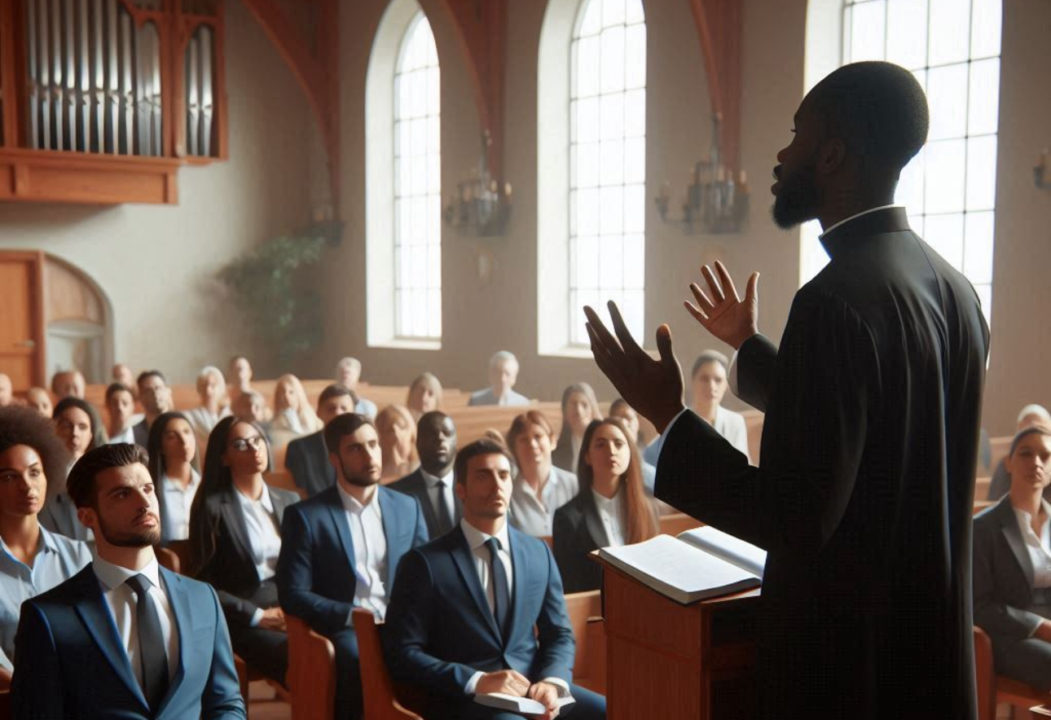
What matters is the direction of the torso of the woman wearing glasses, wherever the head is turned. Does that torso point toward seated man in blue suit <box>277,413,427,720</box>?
yes

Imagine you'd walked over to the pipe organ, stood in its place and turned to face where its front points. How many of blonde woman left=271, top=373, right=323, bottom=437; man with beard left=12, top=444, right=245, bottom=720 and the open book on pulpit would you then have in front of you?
3

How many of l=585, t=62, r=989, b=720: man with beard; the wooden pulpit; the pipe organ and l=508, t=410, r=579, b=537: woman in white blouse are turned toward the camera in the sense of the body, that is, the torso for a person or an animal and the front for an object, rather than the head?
2

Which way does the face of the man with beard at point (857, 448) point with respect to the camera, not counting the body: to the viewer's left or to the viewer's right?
to the viewer's left

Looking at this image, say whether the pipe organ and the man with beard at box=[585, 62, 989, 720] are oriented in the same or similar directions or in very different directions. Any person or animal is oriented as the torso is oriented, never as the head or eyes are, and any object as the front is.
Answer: very different directions

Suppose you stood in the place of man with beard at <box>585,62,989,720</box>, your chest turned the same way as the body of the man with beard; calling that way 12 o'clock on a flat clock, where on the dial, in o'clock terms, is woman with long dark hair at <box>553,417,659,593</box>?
The woman with long dark hair is roughly at 1 o'clock from the man with beard.

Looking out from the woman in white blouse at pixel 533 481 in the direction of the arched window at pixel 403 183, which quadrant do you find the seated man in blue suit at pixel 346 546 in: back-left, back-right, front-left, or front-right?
back-left

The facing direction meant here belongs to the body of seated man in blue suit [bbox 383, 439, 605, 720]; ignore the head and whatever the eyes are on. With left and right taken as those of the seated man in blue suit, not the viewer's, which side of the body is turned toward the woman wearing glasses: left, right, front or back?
back
